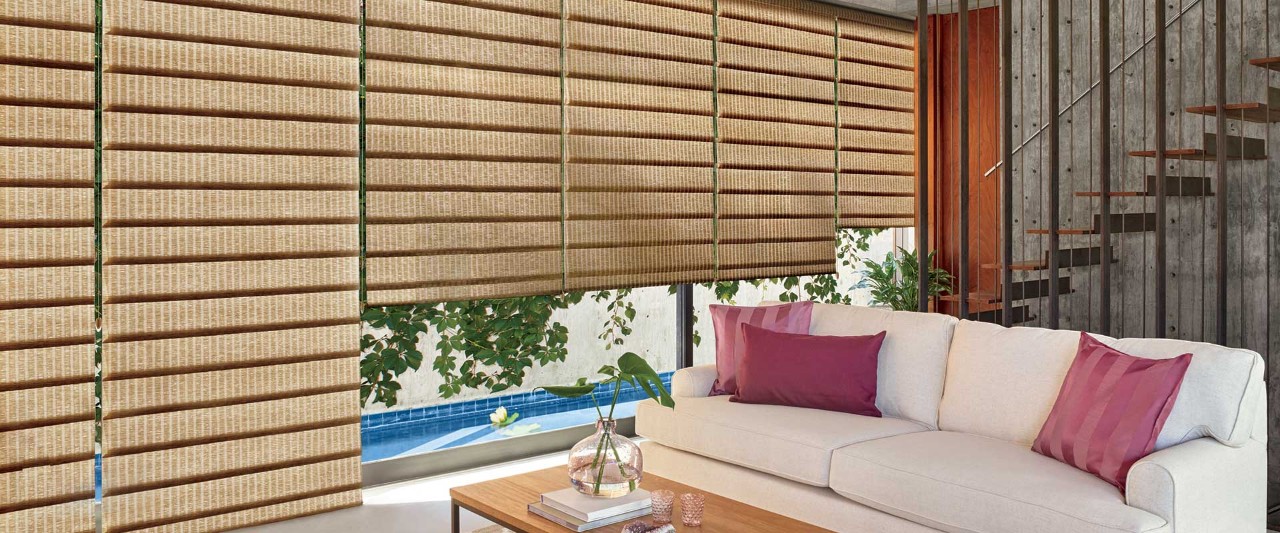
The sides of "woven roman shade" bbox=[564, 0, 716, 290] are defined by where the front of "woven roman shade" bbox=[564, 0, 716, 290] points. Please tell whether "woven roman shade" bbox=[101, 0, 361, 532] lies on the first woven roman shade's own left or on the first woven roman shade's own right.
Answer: on the first woven roman shade's own right

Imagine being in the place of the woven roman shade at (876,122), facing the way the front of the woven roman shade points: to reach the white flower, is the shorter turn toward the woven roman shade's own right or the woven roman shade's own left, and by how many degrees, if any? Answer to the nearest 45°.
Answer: approximately 90° to the woven roman shade's own right

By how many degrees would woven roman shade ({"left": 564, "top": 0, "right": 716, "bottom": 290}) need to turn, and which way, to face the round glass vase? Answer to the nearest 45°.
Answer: approximately 45° to its right

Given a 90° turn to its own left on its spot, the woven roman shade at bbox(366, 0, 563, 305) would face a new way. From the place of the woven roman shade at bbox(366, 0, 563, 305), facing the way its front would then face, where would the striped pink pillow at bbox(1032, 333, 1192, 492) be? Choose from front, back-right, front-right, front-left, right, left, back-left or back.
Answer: right

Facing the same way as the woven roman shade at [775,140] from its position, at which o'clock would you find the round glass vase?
The round glass vase is roughly at 2 o'clock from the woven roman shade.

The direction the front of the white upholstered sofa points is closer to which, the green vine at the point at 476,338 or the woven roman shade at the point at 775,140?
the green vine

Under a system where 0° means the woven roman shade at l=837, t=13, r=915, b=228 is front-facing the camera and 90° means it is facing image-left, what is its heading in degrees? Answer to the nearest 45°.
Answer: approximately 315°

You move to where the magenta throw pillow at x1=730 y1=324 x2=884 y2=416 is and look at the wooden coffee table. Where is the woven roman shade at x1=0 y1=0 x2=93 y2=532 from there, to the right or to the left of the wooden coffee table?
right

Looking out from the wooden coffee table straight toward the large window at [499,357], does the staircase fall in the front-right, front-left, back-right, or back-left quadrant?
front-right

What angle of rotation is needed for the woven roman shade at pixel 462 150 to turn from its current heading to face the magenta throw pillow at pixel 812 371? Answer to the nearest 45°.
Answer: approximately 45° to its left

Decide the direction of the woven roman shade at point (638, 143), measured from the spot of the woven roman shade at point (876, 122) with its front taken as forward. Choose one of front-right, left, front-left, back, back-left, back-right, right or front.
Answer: right

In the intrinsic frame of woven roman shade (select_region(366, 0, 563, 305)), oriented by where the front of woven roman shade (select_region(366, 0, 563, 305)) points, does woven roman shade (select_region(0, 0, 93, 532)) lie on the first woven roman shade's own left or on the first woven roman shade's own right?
on the first woven roman shade's own right

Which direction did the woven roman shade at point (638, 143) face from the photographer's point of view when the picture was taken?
facing the viewer and to the right of the viewer

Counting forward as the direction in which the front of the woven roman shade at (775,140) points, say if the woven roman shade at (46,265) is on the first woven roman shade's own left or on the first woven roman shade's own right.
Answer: on the first woven roman shade's own right

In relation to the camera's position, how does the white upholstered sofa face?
facing the viewer and to the left of the viewer

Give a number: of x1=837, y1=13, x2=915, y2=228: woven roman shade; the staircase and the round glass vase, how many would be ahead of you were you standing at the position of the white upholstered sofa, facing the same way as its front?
1

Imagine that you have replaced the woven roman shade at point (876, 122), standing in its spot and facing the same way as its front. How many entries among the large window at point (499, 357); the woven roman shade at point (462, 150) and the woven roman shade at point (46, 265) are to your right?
3
